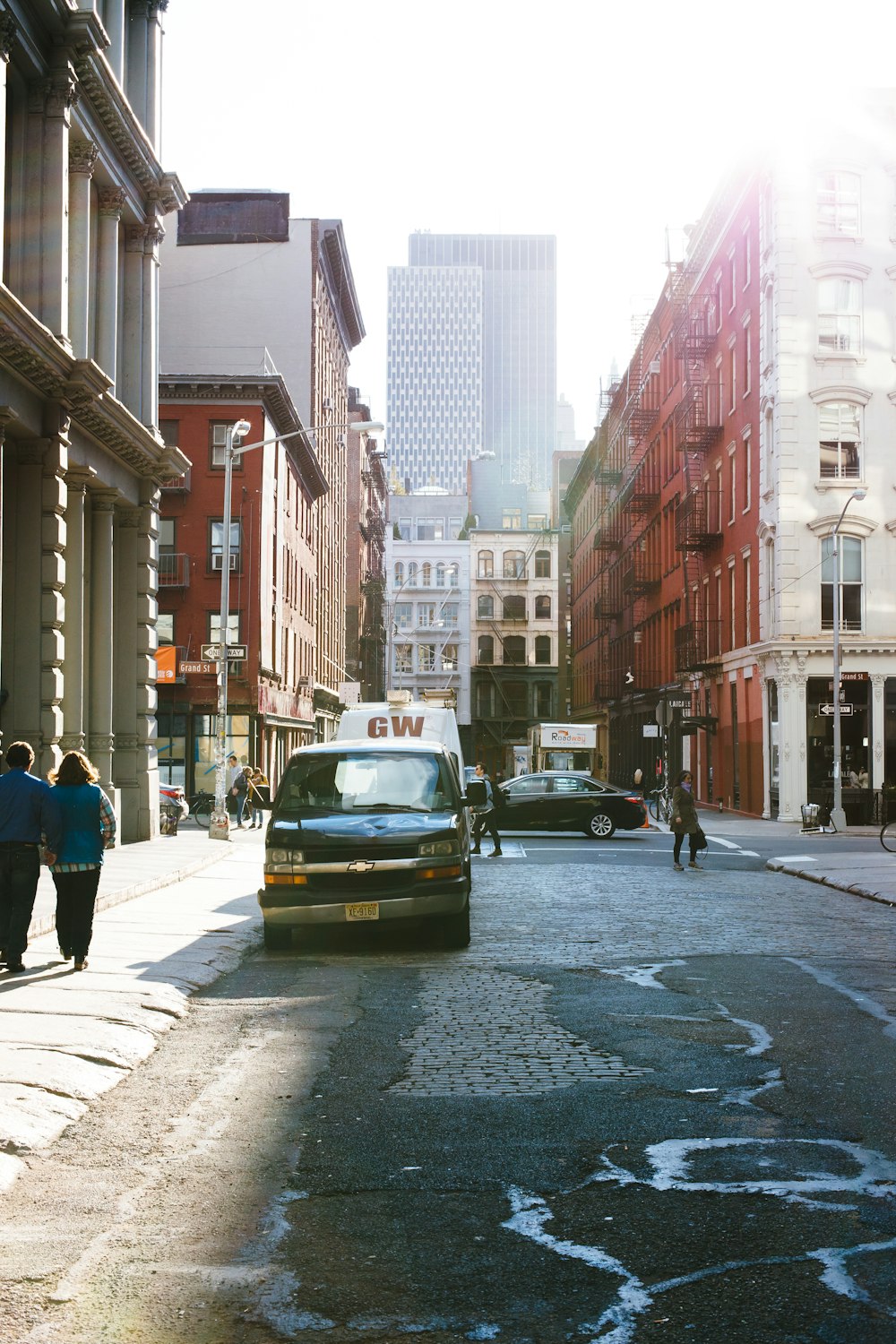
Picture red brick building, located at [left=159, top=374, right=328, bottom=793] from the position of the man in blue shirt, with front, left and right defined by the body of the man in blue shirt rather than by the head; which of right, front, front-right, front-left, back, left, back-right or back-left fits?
front

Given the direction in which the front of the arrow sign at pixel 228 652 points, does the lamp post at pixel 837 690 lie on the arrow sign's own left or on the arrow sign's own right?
on the arrow sign's own left

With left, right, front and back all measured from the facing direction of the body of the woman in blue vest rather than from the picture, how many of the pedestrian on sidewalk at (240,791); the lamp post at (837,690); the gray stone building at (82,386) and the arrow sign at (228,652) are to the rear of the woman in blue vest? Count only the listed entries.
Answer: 0

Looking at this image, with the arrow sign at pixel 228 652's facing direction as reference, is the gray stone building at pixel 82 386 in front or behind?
in front

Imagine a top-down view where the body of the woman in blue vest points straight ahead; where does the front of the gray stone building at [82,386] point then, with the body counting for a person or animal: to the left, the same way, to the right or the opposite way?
to the right

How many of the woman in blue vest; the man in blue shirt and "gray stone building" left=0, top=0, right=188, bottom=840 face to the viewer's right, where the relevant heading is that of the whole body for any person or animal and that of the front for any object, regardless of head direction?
1

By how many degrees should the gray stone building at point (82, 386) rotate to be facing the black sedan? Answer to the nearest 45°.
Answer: approximately 45° to its left

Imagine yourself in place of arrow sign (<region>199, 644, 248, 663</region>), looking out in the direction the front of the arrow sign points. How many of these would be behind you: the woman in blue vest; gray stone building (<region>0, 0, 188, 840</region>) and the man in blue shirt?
0

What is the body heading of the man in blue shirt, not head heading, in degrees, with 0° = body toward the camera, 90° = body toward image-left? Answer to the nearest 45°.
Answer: approximately 180°

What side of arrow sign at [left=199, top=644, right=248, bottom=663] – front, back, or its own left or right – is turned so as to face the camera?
front

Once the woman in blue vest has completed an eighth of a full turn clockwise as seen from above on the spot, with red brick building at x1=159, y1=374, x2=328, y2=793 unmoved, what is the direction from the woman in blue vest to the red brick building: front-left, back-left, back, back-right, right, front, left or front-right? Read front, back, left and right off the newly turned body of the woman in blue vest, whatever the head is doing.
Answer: front-left

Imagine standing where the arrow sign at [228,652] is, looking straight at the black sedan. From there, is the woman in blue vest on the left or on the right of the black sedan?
right

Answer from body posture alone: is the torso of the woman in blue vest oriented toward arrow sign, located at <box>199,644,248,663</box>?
yes

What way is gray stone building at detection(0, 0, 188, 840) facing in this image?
to the viewer's right

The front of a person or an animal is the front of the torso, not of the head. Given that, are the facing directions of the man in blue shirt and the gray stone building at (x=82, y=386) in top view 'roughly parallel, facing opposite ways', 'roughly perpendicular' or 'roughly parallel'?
roughly perpendicular

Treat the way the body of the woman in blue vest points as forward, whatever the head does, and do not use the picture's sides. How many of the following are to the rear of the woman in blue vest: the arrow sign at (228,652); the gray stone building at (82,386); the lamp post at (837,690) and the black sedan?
0

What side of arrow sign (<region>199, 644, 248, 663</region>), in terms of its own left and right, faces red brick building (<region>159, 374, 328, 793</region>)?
back

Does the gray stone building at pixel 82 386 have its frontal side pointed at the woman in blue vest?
no

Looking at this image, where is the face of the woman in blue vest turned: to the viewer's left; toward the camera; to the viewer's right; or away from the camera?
away from the camera

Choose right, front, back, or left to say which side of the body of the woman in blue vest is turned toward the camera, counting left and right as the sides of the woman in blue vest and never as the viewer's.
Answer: back
